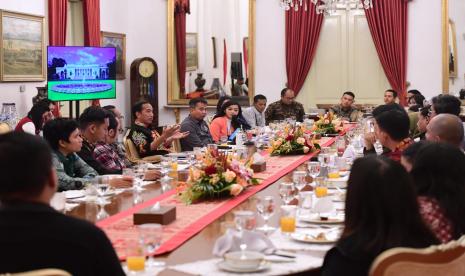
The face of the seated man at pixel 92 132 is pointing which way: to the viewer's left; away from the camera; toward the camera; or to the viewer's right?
to the viewer's right

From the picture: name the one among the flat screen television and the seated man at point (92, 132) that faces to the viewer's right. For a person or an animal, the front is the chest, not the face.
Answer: the seated man

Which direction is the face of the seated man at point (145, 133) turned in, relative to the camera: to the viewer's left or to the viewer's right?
to the viewer's right

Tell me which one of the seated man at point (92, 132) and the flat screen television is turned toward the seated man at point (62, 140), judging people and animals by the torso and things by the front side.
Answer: the flat screen television

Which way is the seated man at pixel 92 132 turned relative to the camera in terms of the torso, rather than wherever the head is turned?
to the viewer's right

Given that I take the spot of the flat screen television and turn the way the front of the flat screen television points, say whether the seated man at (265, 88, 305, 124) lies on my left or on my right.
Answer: on my left

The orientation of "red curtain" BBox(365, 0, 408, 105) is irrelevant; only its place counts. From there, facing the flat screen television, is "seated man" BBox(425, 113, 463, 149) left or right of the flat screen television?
left

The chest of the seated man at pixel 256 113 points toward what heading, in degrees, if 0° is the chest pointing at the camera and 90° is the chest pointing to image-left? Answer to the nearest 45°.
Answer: approximately 315°

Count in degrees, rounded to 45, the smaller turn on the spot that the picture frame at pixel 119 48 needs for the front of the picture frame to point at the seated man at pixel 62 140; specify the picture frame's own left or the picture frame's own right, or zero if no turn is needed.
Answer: approximately 45° to the picture frame's own right

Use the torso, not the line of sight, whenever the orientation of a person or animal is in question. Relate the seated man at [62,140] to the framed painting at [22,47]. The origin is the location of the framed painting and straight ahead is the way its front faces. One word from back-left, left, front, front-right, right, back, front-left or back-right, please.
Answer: front-right
